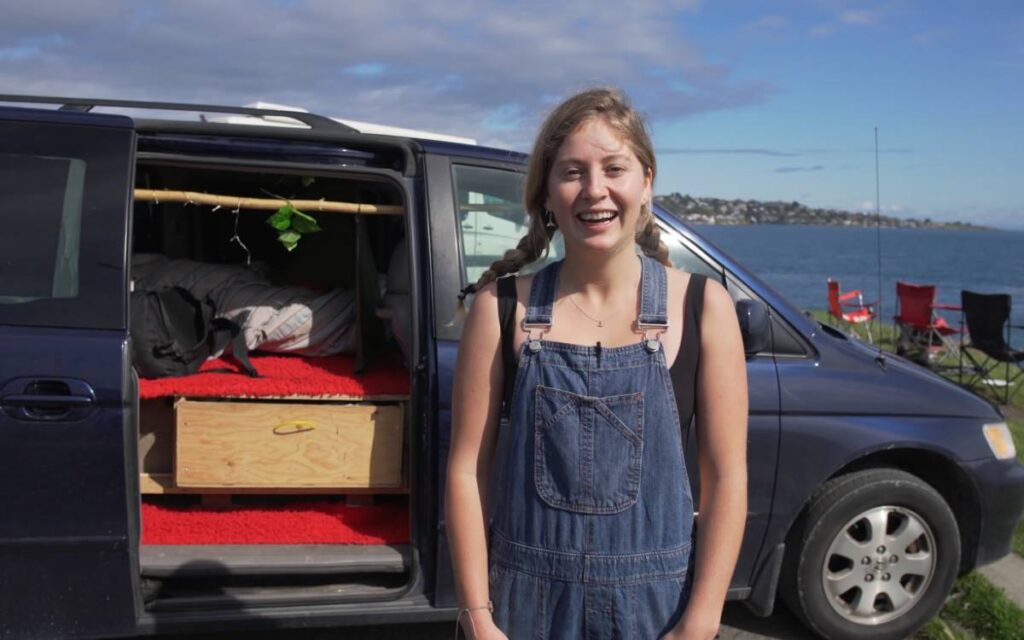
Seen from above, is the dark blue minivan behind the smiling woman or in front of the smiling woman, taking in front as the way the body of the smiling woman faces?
behind

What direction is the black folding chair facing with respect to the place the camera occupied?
facing away from the viewer and to the right of the viewer

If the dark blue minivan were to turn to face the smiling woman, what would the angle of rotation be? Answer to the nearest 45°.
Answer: approximately 45° to its right

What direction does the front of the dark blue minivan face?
to the viewer's right

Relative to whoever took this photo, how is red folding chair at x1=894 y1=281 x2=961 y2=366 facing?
facing away from the viewer and to the right of the viewer

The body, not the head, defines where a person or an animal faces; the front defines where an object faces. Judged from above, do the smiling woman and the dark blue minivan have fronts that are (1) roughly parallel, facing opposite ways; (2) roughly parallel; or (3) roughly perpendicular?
roughly perpendicular

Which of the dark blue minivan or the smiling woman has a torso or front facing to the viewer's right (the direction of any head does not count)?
the dark blue minivan
